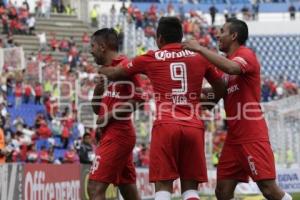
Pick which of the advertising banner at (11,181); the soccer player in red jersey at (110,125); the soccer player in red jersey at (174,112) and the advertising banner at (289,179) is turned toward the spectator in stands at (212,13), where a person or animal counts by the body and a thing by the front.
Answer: the soccer player in red jersey at (174,112)

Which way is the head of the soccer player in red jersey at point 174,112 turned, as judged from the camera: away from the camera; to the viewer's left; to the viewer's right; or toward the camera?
away from the camera

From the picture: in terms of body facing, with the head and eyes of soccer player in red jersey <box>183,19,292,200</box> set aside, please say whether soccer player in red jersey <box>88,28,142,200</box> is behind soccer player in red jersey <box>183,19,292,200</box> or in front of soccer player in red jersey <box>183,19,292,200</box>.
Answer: in front

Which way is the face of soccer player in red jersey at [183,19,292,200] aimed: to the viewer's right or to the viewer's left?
to the viewer's left

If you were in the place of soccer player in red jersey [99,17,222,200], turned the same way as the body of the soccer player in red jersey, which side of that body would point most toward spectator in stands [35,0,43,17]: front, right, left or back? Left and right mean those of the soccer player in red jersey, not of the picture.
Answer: front

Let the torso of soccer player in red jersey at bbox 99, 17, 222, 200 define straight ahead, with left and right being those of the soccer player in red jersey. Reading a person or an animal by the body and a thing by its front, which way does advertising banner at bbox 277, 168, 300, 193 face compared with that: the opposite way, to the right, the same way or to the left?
the opposite way

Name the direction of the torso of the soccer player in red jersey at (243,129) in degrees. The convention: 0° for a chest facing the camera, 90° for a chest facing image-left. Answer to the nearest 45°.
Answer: approximately 90°

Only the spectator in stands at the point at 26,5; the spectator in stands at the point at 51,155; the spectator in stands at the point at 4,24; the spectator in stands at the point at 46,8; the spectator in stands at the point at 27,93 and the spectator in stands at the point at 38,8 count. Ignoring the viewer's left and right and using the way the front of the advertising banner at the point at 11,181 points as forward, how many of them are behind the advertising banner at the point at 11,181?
6

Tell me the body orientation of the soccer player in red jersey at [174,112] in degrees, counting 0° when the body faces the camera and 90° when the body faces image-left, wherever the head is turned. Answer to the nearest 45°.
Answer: approximately 180°

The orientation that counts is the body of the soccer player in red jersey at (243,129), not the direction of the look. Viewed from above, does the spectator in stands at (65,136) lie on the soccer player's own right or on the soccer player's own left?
on the soccer player's own right

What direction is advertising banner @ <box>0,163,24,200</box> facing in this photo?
toward the camera

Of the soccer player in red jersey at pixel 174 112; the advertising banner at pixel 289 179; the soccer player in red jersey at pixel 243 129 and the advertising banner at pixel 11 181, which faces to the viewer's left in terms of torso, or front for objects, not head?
the soccer player in red jersey at pixel 243 129

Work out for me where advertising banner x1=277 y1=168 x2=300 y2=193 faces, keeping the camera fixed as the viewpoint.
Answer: facing the viewer
